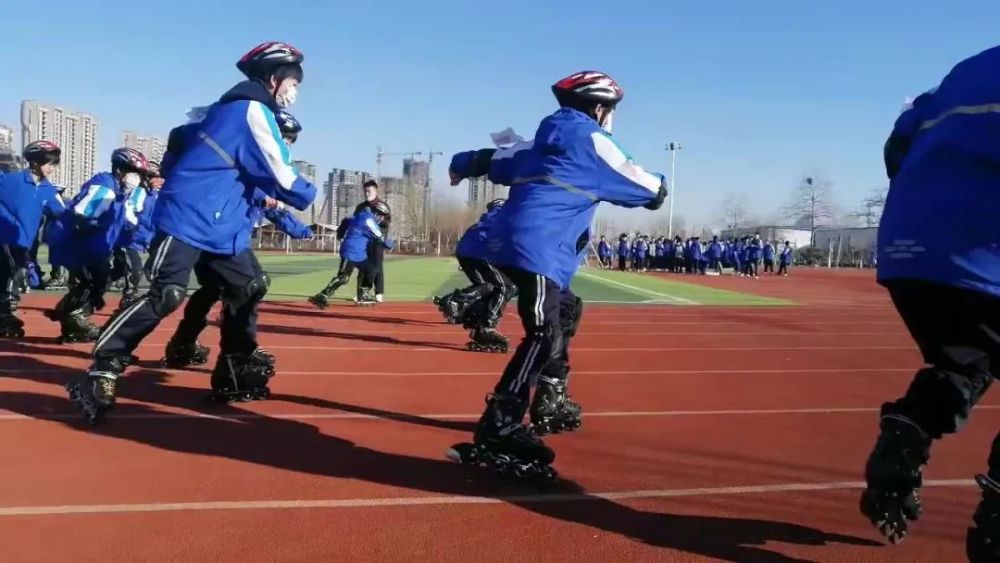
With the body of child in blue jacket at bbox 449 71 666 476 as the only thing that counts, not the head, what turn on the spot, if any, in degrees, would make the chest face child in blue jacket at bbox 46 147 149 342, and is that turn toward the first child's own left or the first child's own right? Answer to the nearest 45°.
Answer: approximately 90° to the first child's own left

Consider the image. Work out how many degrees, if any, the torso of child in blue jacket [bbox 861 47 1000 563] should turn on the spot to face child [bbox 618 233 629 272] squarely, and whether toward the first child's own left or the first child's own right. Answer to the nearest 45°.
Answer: approximately 45° to the first child's own left

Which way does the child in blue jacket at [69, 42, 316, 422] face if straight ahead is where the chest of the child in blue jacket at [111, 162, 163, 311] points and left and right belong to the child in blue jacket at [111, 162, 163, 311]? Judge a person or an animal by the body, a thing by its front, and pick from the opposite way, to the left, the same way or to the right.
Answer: the same way

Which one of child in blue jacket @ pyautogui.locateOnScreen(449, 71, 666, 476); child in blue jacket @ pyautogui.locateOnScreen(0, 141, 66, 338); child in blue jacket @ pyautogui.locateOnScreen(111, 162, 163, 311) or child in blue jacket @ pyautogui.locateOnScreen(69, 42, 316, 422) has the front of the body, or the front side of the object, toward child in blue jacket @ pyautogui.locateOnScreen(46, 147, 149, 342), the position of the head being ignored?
child in blue jacket @ pyautogui.locateOnScreen(0, 141, 66, 338)

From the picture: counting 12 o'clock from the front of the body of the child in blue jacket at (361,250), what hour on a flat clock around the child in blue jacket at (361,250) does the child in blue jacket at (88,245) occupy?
the child in blue jacket at (88,245) is roughly at 4 o'clock from the child in blue jacket at (361,250).

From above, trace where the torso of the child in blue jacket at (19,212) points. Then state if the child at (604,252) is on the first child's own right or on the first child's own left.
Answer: on the first child's own left

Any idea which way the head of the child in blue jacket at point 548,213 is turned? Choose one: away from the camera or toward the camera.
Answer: away from the camera

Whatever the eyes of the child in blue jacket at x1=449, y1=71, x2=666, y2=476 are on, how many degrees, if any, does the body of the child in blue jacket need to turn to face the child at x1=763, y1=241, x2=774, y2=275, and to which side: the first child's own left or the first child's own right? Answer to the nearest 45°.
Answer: approximately 45° to the first child's own left

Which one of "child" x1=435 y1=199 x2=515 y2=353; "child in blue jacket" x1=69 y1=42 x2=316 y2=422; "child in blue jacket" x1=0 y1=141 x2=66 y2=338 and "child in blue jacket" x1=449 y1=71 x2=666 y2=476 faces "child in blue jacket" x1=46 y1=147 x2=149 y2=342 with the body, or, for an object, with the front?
"child in blue jacket" x1=0 y1=141 x2=66 y2=338

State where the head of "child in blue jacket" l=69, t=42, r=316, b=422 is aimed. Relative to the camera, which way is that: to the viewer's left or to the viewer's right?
to the viewer's right

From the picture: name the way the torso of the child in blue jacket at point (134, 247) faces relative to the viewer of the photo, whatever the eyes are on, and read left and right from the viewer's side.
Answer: facing to the right of the viewer

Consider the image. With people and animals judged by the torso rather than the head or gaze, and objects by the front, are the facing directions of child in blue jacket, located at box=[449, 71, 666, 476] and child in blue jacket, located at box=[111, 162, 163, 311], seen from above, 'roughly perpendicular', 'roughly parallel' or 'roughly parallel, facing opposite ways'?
roughly parallel

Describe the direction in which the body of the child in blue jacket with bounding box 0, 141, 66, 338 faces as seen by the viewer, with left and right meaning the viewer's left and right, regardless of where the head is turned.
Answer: facing the viewer and to the right of the viewer

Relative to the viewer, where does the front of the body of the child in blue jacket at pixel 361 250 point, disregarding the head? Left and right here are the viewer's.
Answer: facing to the right of the viewer
